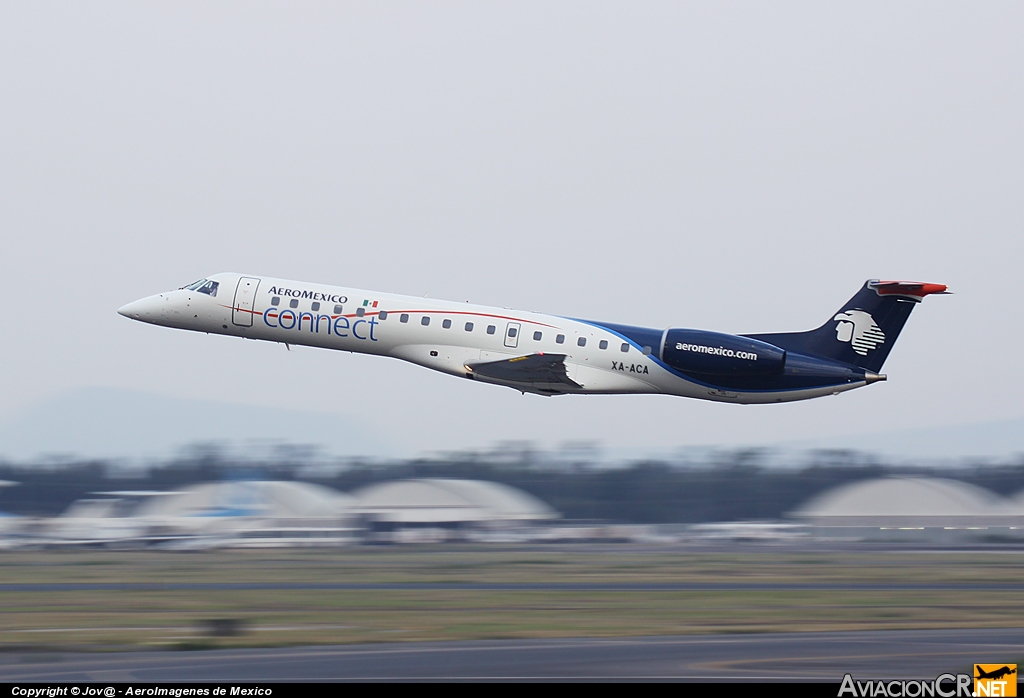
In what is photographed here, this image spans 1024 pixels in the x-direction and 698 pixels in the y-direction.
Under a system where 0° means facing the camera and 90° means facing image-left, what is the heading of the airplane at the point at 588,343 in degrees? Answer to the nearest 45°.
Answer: approximately 90°
